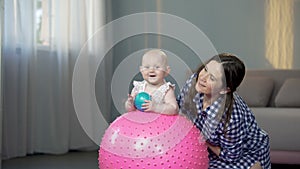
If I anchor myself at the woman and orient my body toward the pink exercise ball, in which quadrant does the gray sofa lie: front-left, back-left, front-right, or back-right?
back-right

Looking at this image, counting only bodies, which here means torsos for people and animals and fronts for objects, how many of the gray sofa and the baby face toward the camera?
2

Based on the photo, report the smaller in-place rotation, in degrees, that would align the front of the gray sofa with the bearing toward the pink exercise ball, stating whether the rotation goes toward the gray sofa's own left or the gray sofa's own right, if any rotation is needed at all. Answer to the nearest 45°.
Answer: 0° — it already faces it

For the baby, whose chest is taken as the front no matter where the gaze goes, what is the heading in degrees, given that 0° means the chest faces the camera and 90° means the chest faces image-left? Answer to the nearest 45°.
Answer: approximately 0°

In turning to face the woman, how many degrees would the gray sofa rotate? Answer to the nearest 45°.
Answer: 0° — it already faces them

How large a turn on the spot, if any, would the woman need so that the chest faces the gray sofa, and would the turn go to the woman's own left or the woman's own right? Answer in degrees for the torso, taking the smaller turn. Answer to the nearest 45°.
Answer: approximately 135° to the woman's own right

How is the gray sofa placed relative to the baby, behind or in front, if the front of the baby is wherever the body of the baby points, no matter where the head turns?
behind
